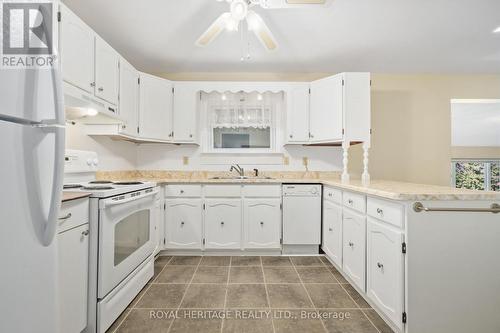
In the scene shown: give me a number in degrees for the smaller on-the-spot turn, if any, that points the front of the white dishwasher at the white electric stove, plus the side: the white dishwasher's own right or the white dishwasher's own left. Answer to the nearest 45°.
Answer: approximately 45° to the white dishwasher's own right

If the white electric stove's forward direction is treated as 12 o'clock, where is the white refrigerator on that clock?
The white refrigerator is roughly at 2 o'clock from the white electric stove.

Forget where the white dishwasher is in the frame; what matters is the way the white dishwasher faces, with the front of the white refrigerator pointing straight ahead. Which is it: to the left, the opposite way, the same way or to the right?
to the right

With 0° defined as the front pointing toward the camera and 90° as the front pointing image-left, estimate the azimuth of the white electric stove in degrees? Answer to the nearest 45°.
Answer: approximately 315°

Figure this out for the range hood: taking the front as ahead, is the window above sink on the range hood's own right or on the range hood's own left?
on the range hood's own left

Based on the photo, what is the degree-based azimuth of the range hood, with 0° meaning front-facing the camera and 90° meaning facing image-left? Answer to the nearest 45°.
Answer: approximately 315°

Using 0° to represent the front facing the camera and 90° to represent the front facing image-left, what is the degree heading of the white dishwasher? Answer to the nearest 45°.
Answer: approximately 0°

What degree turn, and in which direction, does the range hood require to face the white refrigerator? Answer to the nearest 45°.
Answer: approximately 45° to its right

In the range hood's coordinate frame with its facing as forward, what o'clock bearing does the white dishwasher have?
The white dishwasher is roughly at 11 o'clock from the range hood.

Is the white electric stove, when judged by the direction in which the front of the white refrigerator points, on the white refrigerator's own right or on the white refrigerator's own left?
on the white refrigerator's own left

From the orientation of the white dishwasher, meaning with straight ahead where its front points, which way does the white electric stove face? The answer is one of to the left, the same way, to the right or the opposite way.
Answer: to the left

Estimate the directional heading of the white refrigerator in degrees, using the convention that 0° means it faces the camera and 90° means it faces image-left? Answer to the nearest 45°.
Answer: approximately 315°
